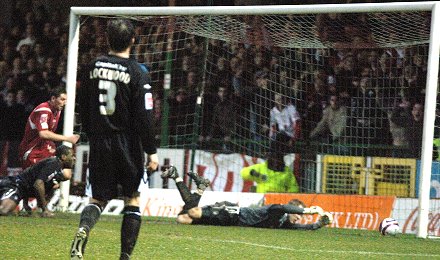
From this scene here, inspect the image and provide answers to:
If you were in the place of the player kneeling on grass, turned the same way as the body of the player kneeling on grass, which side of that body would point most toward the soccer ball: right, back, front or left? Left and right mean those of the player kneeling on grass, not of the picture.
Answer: front

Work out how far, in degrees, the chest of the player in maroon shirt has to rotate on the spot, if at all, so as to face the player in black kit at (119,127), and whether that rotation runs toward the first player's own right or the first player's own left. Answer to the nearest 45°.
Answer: approximately 90° to the first player's own right

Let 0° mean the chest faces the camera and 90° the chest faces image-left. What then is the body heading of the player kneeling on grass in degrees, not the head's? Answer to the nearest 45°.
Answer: approximately 270°

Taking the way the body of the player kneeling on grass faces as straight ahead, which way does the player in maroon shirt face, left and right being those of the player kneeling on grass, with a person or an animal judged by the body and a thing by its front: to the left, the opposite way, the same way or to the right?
the same way

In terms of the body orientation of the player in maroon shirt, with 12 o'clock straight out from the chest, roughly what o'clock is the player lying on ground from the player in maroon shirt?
The player lying on ground is roughly at 1 o'clock from the player in maroon shirt.

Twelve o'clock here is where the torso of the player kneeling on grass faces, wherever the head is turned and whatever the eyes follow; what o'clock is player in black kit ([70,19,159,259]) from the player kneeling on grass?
The player in black kit is roughly at 3 o'clock from the player kneeling on grass.

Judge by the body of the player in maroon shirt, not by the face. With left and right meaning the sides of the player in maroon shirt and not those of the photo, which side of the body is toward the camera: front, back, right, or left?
right

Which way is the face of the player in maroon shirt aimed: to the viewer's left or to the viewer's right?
to the viewer's right

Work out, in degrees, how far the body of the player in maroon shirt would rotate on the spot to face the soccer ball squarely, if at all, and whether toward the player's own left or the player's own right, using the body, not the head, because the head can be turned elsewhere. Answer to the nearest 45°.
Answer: approximately 45° to the player's own right
